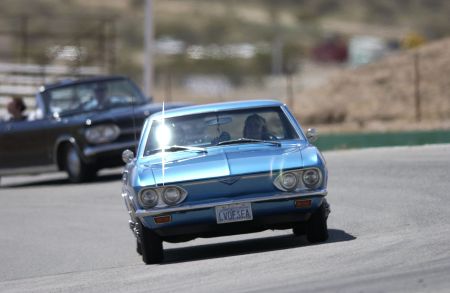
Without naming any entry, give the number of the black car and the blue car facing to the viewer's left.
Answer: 0

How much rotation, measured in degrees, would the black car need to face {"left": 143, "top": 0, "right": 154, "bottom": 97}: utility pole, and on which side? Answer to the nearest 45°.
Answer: approximately 135° to its left

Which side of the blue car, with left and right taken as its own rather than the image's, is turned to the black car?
back

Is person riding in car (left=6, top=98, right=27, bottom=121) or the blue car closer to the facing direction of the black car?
the blue car

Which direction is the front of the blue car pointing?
toward the camera

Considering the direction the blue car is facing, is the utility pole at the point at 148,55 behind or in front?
behind

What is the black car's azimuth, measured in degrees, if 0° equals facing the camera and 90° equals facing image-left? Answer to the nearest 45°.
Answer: approximately 315°
